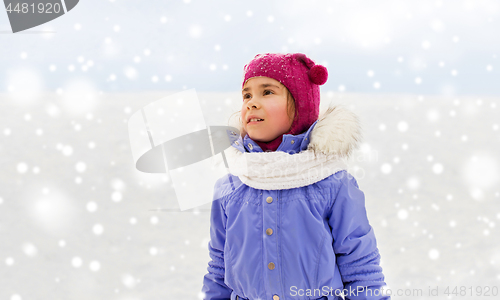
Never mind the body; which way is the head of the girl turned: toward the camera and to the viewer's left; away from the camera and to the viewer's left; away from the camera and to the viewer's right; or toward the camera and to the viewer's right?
toward the camera and to the viewer's left

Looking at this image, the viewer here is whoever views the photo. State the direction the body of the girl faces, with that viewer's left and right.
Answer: facing the viewer and to the left of the viewer
